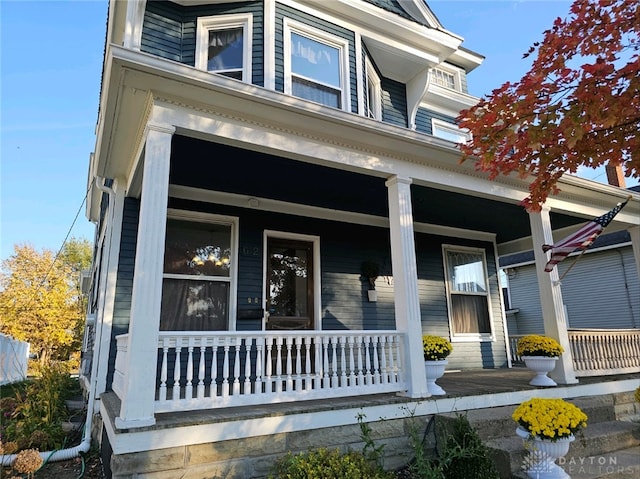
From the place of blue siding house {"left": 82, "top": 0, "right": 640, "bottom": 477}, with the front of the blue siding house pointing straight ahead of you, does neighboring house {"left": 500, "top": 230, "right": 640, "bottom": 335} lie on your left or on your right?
on your left

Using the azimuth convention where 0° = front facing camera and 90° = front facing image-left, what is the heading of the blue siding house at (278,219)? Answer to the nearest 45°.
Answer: approximately 315°

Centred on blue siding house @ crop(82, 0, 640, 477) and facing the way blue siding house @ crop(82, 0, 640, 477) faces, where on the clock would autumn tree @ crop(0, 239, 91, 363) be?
The autumn tree is roughly at 6 o'clock from the blue siding house.

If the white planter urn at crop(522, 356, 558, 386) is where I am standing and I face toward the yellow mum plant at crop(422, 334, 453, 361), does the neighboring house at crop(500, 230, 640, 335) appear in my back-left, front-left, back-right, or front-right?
back-right

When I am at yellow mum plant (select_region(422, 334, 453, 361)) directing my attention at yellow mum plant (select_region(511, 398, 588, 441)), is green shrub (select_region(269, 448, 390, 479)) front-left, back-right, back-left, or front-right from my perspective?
front-right
